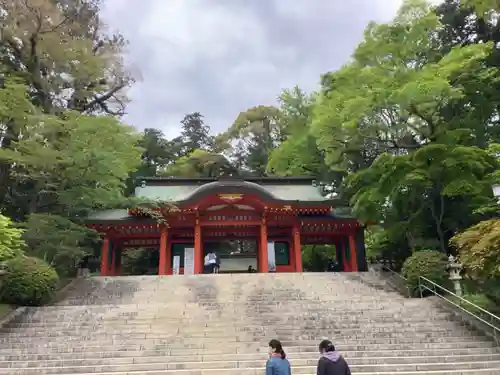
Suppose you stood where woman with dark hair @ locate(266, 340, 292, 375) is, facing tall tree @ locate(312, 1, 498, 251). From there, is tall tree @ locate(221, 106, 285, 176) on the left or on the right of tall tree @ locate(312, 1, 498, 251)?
left

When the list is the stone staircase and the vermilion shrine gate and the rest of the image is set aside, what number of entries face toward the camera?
2

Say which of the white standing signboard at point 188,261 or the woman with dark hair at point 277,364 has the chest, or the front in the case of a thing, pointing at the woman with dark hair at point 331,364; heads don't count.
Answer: the white standing signboard

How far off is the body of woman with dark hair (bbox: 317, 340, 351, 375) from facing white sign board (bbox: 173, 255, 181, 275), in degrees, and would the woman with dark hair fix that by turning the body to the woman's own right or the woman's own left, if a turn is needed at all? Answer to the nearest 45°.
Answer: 0° — they already face it

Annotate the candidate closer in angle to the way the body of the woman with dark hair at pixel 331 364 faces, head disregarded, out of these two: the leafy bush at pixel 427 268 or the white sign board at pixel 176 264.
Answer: the white sign board

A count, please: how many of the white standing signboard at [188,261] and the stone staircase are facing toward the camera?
2

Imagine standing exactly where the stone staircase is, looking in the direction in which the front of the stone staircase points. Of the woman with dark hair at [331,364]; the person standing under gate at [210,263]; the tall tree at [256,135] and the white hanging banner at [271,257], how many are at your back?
3

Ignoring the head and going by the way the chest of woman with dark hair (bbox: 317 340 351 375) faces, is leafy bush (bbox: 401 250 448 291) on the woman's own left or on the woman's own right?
on the woman's own right

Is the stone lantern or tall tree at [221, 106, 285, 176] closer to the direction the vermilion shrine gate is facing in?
the stone lantern

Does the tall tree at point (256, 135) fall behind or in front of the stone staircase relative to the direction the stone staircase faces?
behind

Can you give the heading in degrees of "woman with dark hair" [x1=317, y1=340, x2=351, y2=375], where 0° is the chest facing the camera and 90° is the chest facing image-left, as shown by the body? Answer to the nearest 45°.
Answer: approximately 135°

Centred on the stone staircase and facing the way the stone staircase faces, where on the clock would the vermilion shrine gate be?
The vermilion shrine gate is roughly at 6 o'clock from the stone staircase.

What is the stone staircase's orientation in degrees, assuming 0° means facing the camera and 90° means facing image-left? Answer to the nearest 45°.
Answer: approximately 0°
